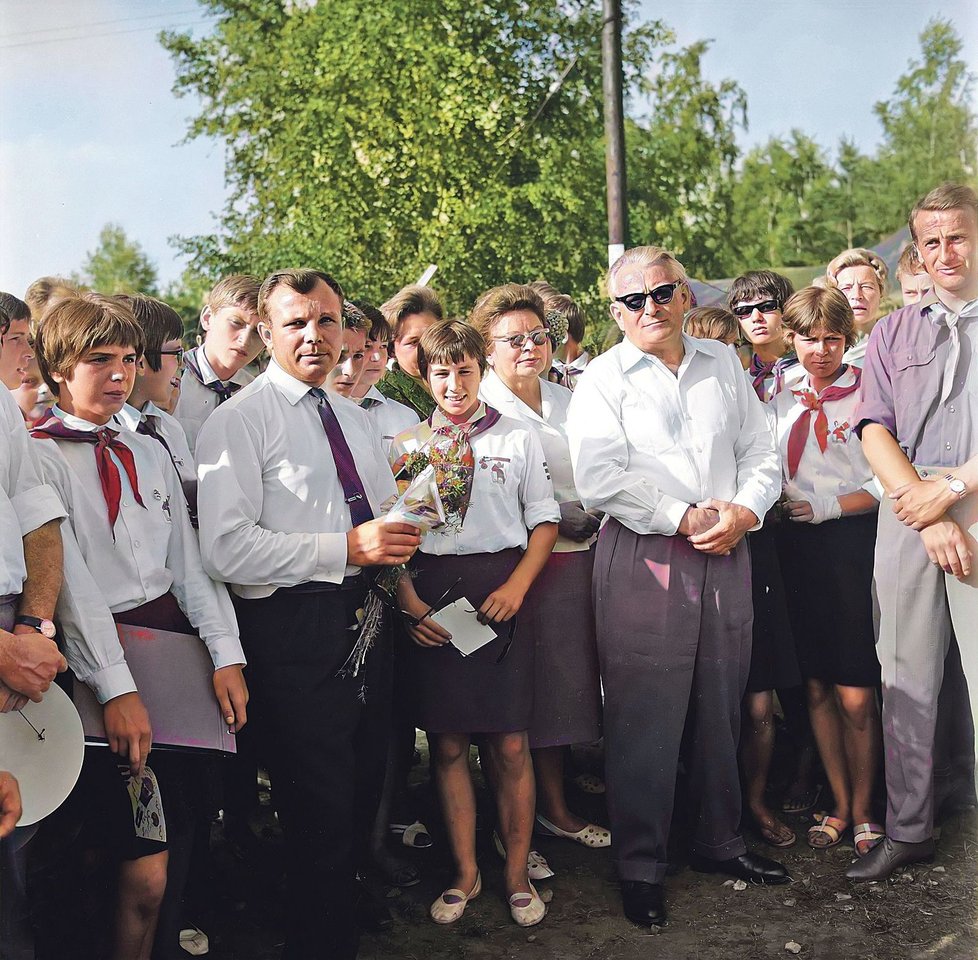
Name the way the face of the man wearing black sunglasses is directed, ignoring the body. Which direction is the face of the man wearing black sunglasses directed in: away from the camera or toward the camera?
toward the camera

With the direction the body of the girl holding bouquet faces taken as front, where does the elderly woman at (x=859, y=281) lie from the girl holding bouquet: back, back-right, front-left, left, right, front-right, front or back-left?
back-left

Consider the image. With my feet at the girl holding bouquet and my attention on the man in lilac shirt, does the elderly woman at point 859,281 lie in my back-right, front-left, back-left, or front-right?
front-left

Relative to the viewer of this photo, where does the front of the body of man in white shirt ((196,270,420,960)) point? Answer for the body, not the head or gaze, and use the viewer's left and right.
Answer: facing the viewer and to the right of the viewer

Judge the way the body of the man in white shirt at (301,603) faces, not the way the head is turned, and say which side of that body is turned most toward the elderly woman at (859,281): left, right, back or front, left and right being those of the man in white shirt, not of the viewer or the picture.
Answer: left

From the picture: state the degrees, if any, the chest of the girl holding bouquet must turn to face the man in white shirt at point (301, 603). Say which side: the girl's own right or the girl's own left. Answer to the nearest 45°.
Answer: approximately 45° to the girl's own right

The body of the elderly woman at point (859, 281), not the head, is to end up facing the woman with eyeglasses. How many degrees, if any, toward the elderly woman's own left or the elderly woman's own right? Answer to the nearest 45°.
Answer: approximately 45° to the elderly woman's own right

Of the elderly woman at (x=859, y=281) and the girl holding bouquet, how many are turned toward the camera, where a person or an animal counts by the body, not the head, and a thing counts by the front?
2

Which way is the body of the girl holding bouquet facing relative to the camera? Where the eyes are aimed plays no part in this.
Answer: toward the camera

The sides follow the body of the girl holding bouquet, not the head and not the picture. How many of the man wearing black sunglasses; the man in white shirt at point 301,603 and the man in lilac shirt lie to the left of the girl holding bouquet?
2

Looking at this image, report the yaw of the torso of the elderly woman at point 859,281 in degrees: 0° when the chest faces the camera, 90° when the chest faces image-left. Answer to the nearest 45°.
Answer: approximately 0°

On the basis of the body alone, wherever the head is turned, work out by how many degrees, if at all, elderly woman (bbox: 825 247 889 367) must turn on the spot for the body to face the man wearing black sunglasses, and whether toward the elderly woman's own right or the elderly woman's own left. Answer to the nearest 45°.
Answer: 0° — they already face them
